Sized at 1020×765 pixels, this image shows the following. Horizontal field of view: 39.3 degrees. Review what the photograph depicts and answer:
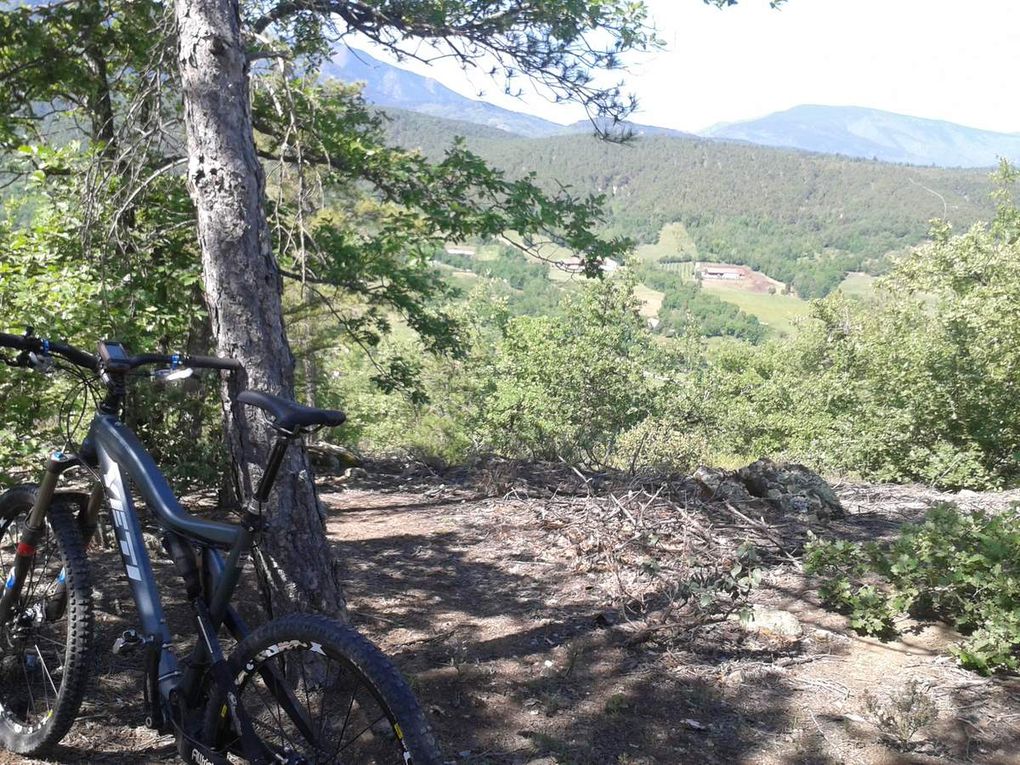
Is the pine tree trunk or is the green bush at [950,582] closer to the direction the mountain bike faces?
the pine tree trunk

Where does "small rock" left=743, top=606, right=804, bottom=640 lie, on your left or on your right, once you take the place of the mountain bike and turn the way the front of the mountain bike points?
on your right

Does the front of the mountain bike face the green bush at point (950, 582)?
no

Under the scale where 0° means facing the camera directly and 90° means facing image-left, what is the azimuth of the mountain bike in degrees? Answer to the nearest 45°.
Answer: approximately 135°

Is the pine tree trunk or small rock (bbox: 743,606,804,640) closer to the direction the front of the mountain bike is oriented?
the pine tree trunk
